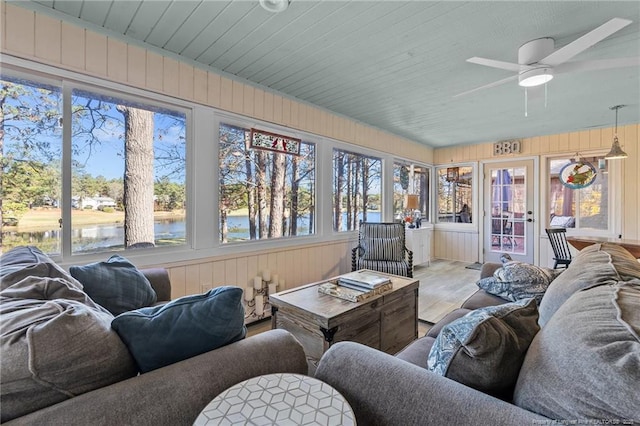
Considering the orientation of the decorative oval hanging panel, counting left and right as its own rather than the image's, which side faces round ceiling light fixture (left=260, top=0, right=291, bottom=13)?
front

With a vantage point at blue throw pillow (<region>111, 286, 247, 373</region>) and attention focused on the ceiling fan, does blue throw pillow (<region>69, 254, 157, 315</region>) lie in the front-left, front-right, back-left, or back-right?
back-left

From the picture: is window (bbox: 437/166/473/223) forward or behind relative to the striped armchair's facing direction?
behind

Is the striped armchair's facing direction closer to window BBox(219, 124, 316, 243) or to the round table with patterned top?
the round table with patterned top

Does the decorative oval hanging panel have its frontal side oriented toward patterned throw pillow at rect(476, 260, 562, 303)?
yes

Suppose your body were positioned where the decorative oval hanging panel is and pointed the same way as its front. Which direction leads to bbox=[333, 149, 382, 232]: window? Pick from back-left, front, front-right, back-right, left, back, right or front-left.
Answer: front-right

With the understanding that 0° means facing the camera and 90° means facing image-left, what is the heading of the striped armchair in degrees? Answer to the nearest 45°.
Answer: approximately 0°

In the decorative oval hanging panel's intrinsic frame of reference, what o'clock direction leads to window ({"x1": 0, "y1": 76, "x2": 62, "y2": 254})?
The window is roughly at 1 o'clock from the decorative oval hanging panel.

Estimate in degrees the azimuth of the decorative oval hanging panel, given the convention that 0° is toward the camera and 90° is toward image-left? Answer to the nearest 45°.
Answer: approximately 0°

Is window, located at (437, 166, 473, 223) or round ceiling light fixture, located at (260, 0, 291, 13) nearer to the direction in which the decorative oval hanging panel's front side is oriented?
the round ceiling light fixture

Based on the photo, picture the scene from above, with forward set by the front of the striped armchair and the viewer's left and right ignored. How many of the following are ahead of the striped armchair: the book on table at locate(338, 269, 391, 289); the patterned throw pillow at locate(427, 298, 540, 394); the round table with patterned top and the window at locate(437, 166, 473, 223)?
3

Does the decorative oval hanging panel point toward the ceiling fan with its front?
yes
